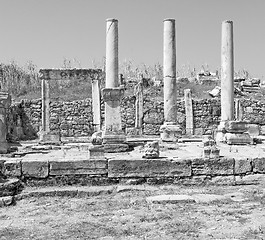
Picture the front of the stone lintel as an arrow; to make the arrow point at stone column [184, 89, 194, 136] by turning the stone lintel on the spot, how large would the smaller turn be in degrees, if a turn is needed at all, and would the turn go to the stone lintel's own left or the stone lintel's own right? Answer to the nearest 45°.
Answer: approximately 90° to the stone lintel's own left

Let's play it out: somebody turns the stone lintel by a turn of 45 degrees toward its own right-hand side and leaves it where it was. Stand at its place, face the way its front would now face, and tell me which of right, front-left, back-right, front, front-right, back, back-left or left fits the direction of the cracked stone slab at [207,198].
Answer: front-left

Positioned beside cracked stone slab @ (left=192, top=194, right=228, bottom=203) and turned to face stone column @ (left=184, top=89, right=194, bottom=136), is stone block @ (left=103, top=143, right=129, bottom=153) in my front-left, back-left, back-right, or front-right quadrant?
front-left

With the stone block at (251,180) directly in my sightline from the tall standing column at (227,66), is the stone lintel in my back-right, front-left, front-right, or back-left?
back-right

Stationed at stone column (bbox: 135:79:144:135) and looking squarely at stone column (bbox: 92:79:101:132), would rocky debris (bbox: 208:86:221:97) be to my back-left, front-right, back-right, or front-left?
back-right

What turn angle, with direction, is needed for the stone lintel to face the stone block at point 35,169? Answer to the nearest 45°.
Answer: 0° — it already faces it

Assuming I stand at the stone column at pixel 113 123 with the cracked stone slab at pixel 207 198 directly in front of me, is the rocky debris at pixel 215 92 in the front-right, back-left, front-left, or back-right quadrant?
back-left

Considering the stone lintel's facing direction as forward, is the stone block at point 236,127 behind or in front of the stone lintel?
in front

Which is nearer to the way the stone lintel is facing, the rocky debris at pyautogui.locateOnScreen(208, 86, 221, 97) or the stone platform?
the stone platform

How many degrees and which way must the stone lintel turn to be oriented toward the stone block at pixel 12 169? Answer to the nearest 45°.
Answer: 0° — it already faces it

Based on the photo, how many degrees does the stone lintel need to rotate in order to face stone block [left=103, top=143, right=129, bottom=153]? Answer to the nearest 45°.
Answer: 0° — it already faces it

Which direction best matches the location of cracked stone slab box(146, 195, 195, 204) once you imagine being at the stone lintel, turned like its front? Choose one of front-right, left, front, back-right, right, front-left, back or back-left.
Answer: front

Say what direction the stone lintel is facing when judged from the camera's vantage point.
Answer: facing the viewer

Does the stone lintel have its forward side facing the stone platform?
yes

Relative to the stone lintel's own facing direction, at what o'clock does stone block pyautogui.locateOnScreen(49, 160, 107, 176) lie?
The stone block is roughly at 12 o'clock from the stone lintel.

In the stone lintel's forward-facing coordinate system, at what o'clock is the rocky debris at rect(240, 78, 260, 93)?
The rocky debris is roughly at 8 o'clock from the stone lintel.
